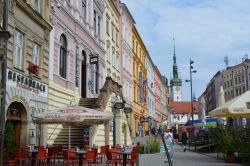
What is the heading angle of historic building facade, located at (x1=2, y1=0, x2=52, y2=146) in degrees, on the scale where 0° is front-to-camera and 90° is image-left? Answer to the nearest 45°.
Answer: approximately 315°

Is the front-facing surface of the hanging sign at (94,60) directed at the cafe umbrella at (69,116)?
yes

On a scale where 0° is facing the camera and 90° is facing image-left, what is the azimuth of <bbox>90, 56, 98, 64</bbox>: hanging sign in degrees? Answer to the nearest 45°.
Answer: approximately 0°

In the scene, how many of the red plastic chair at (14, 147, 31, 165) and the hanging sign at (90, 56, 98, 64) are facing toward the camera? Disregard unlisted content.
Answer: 1

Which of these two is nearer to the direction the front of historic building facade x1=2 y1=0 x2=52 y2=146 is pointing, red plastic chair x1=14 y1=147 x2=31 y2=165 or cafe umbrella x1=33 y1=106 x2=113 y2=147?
the cafe umbrella

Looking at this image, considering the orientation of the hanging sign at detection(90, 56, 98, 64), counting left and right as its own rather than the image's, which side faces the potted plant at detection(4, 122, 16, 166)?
front

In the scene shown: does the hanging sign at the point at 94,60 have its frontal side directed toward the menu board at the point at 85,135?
yes

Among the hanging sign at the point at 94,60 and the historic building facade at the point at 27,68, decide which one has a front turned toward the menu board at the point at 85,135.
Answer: the hanging sign
